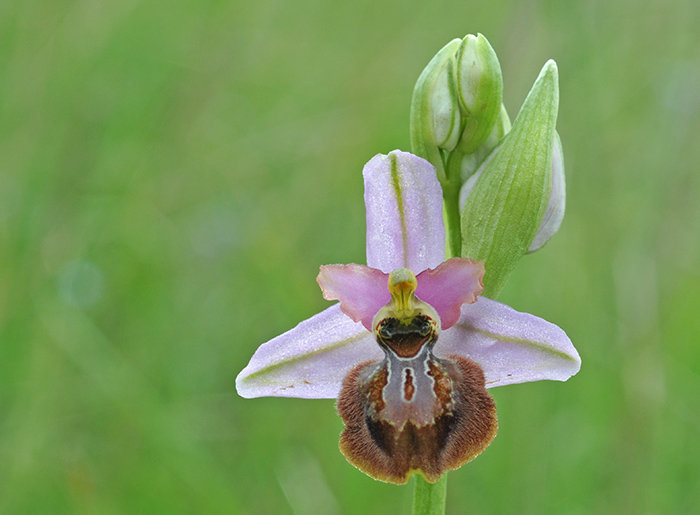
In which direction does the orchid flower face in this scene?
toward the camera
